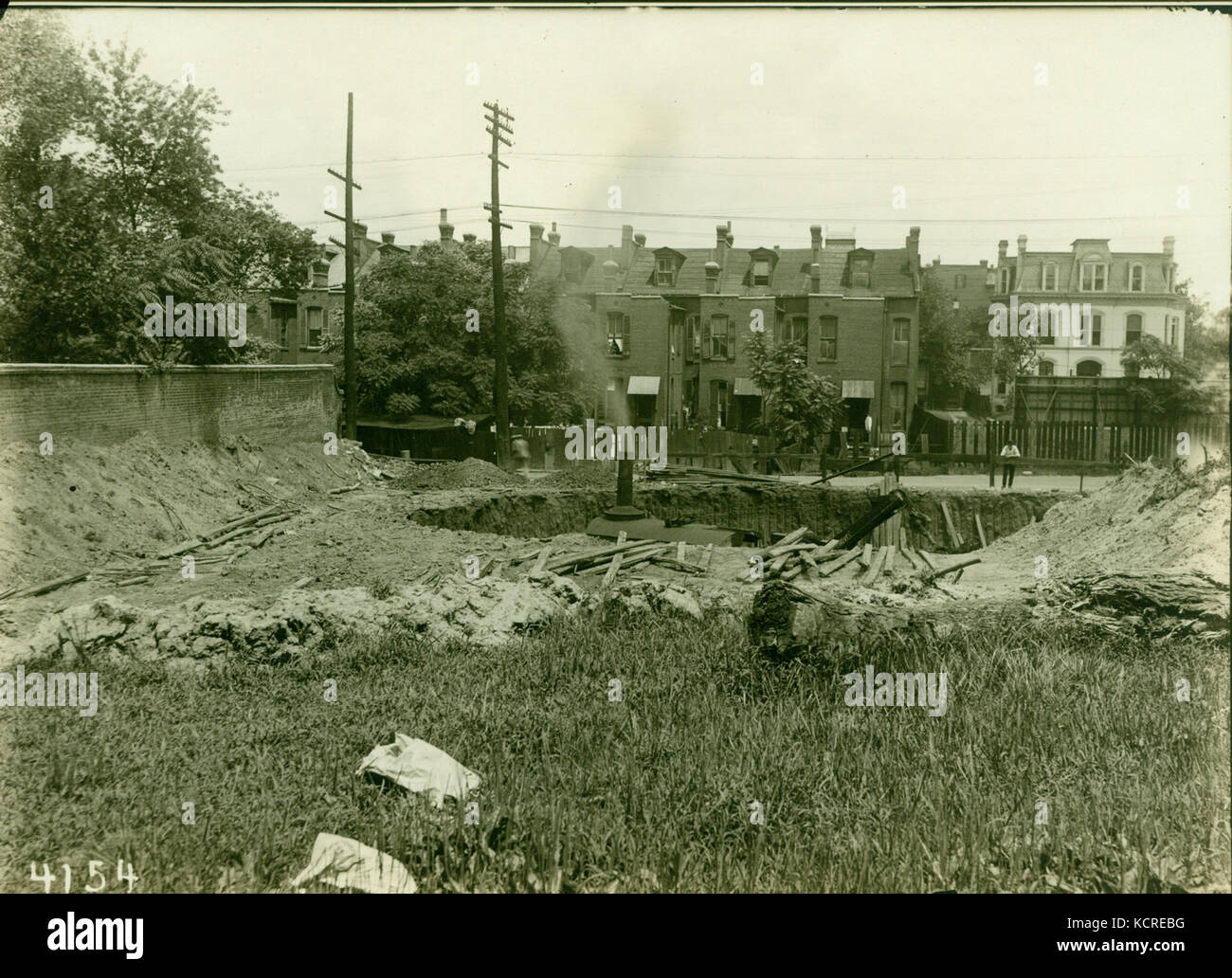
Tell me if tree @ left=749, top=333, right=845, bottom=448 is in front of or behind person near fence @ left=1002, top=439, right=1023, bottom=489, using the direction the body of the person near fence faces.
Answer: behind

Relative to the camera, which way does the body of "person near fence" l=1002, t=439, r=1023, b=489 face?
toward the camera

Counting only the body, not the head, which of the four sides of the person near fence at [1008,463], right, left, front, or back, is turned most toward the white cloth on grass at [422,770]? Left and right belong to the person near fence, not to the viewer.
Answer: front

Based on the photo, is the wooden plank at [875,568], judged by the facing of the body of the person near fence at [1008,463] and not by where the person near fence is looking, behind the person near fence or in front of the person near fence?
in front

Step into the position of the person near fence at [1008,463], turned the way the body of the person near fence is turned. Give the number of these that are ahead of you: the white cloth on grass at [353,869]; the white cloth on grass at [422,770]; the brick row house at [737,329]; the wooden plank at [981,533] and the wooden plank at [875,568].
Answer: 4

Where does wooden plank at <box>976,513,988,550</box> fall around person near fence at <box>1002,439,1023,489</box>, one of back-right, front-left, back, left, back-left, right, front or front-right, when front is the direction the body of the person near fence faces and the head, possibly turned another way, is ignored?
front
